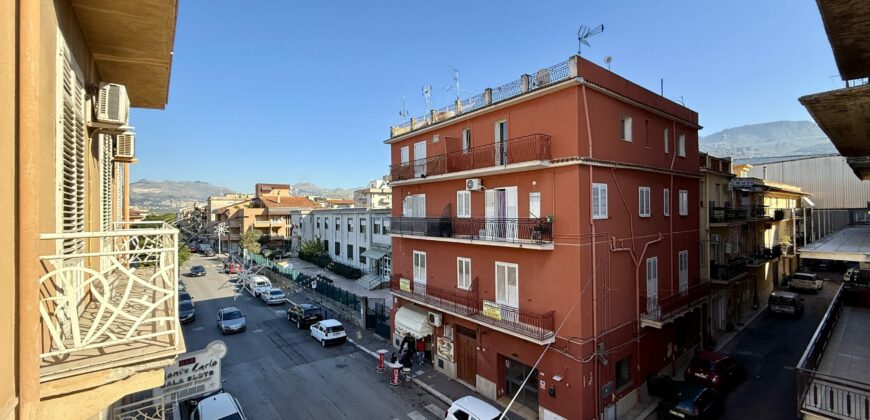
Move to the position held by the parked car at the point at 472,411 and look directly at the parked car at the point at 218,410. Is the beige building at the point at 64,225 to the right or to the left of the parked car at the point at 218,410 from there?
left

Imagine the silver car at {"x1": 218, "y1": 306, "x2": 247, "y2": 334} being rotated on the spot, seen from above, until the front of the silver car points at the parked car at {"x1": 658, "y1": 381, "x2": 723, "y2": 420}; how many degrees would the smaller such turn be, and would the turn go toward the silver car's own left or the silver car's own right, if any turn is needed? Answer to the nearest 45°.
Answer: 0° — it already faces it

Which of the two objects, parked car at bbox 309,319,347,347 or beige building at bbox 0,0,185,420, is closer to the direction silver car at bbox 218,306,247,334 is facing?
the beige building

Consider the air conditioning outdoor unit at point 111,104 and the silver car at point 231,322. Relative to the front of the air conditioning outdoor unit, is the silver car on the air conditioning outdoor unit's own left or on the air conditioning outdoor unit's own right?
on the air conditioning outdoor unit's own left

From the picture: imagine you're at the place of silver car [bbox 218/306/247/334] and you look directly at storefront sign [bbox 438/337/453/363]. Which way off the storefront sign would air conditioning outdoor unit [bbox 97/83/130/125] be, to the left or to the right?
right

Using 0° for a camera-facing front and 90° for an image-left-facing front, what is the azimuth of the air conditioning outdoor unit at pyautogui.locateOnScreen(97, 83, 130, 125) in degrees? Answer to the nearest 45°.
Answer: approximately 315°

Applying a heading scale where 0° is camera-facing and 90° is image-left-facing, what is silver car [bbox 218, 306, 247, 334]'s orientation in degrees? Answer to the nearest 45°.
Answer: approximately 315°

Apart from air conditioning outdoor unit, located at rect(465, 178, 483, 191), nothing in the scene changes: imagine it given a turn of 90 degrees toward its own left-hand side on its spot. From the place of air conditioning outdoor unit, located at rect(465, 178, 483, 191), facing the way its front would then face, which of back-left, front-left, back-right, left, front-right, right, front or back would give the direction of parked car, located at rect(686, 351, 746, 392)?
front-left
